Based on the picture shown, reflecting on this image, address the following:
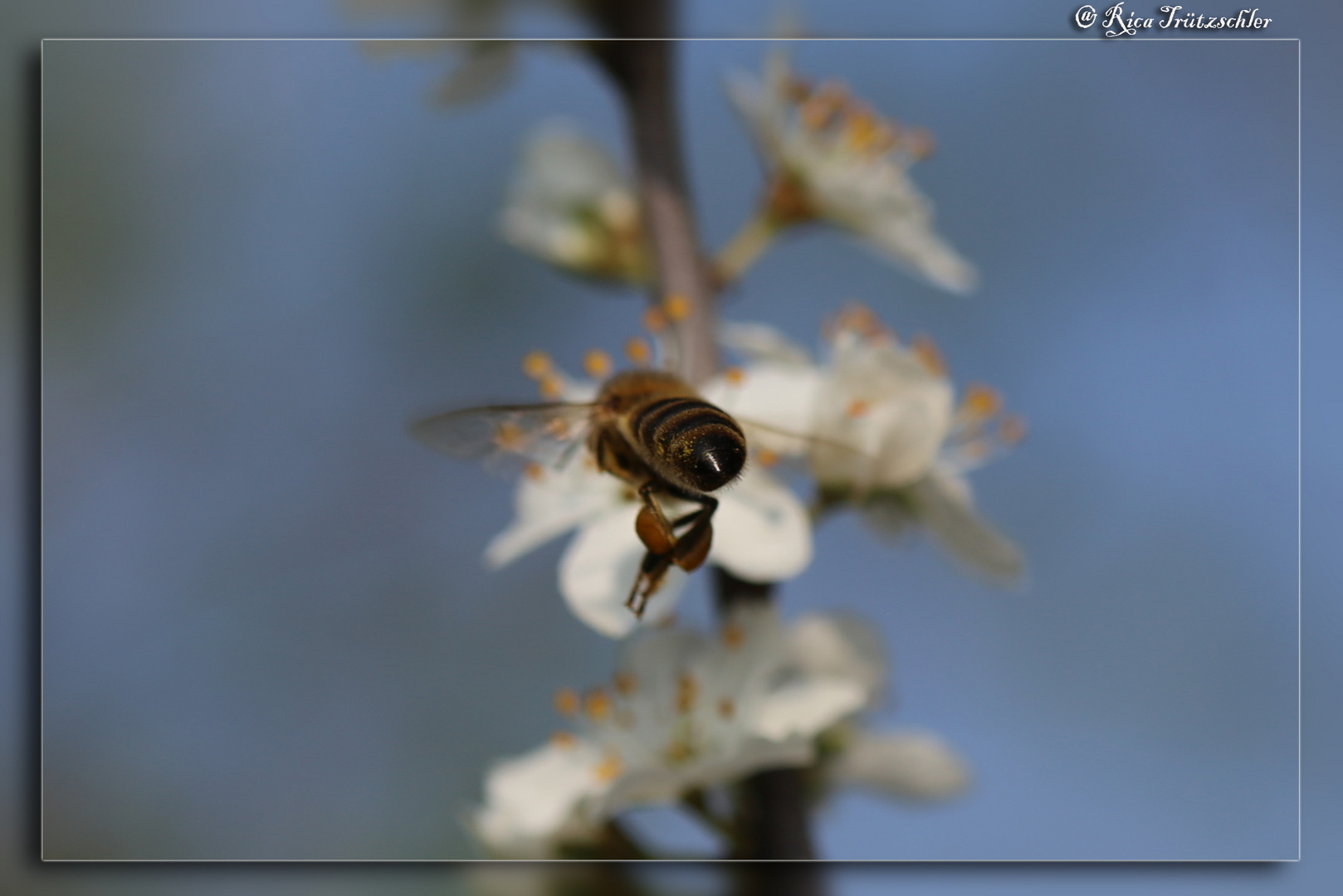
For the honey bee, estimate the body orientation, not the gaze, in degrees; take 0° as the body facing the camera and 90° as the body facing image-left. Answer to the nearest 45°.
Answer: approximately 135°
